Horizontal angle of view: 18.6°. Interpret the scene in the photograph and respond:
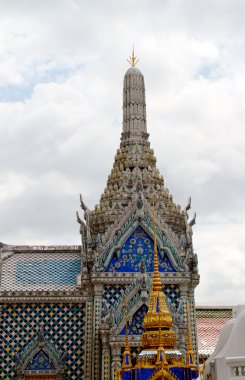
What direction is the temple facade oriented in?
toward the camera
